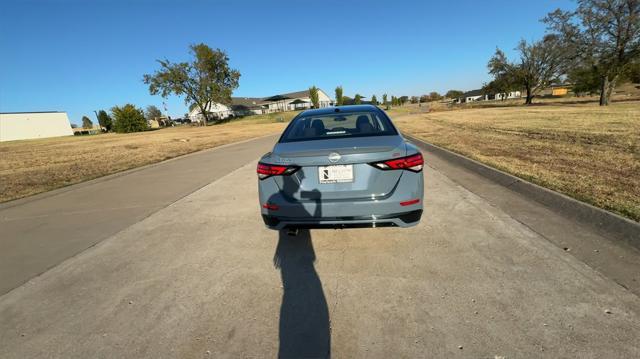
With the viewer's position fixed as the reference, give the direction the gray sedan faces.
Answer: facing away from the viewer

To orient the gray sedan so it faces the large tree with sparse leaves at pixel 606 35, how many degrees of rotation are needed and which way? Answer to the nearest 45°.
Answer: approximately 45° to its right
